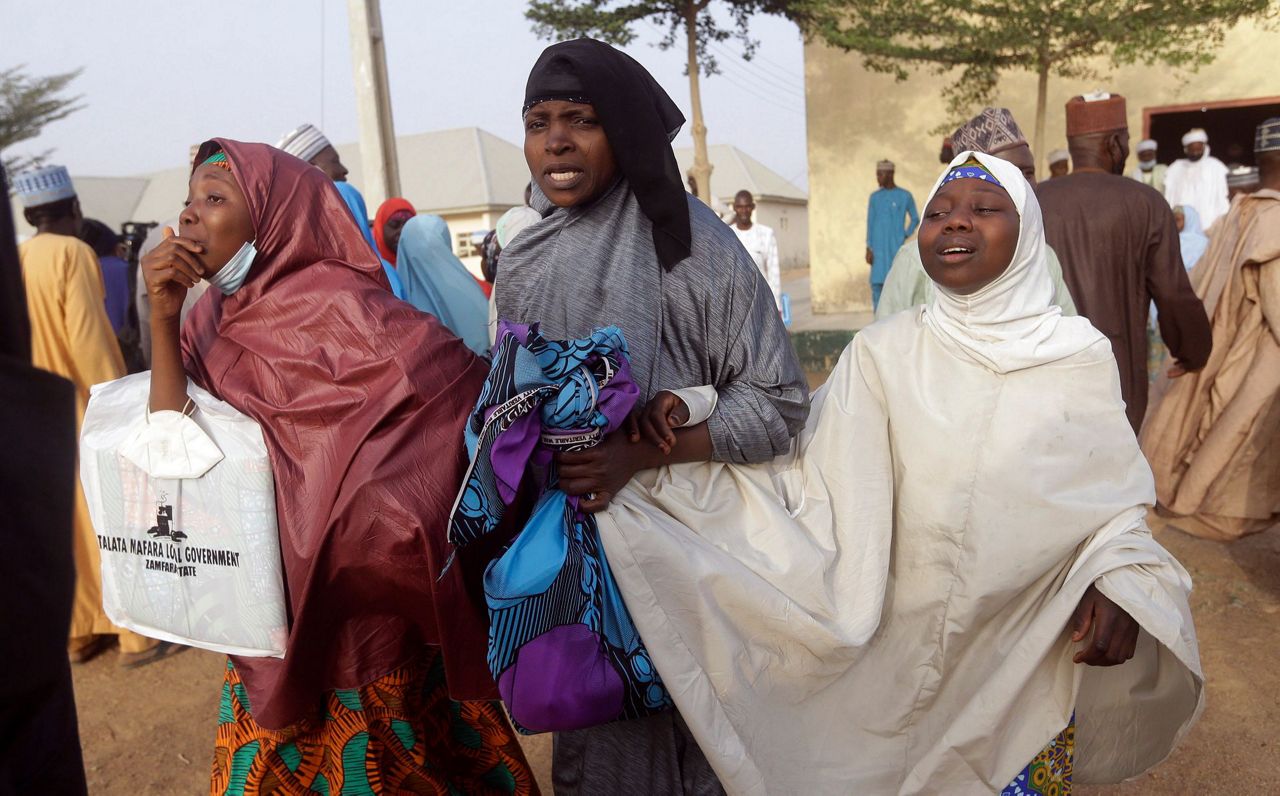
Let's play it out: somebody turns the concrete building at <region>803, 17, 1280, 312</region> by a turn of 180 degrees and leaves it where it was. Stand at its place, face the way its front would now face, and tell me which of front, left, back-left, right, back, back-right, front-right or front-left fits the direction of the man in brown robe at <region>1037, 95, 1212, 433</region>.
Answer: back

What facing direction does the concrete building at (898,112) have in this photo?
toward the camera

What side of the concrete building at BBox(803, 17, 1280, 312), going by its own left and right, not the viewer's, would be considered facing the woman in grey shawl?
front

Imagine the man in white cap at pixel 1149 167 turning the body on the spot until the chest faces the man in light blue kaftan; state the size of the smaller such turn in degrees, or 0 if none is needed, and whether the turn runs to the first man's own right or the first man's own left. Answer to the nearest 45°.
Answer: approximately 45° to the first man's own right

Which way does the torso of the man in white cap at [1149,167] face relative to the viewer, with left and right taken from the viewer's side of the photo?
facing the viewer

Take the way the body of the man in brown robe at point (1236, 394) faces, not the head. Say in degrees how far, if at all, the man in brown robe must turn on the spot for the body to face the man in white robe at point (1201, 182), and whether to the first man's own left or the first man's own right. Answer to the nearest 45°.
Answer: approximately 45° to the first man's own left

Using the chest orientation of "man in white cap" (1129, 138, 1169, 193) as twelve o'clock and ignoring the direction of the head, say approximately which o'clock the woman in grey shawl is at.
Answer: The woman in grey shawl is roughly at 12 o'clock from the man in white cap.

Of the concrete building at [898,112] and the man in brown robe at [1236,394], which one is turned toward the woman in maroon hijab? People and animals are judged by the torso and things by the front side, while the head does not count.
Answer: the concrete building

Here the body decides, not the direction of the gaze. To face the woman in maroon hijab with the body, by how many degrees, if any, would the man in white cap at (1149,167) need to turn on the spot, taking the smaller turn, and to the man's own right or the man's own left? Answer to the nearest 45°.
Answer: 0° — they already face them

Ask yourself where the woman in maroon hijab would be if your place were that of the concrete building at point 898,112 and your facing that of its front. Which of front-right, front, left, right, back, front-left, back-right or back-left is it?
front

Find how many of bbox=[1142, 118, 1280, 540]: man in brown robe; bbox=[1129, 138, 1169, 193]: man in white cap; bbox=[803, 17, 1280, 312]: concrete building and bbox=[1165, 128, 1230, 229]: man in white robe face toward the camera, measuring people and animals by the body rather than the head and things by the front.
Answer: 3

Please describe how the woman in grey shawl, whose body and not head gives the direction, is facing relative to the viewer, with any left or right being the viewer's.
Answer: facing the viewer and to the left of the viewer
